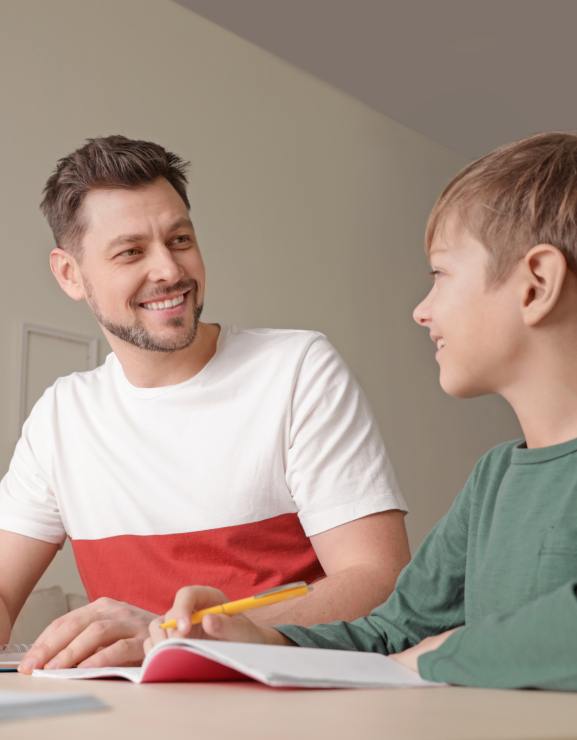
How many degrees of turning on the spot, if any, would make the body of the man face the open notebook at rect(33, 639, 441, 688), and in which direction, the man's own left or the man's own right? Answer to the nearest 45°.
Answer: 0° — they already face it

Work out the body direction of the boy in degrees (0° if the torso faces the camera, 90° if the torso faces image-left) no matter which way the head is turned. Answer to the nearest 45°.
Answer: approximately 45°

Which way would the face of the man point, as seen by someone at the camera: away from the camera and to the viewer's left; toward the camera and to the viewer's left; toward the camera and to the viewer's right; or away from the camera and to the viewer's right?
toward the camera and to the viewer's right

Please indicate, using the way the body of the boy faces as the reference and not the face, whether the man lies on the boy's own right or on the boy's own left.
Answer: on the boy's own right

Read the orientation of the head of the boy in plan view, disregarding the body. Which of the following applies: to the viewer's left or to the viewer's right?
to the viewer's left

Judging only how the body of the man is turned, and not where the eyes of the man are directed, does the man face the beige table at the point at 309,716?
yes

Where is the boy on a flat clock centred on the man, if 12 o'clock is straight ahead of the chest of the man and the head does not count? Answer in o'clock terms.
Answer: The boy is roughly at 11 o'clock from the man.

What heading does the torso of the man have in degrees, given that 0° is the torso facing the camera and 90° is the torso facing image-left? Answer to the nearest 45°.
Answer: approximately 0°

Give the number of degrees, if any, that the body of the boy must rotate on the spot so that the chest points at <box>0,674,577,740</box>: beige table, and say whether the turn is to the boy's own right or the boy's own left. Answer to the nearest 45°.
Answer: approximately 45° to the boy's own left
